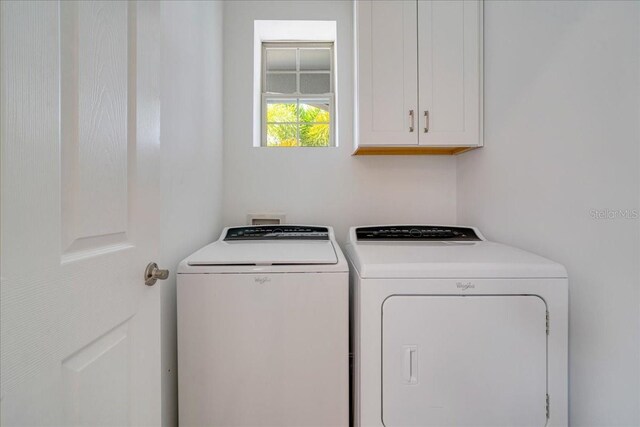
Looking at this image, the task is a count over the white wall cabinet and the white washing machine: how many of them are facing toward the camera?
2

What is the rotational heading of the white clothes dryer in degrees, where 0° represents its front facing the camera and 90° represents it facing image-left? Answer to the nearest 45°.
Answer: approximately 0°

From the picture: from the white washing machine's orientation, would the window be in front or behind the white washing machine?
behind

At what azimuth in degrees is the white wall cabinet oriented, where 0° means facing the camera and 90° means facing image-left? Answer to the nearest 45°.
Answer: approximately 0°

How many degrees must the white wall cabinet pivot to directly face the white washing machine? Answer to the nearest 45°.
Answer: approximately 45° to its right

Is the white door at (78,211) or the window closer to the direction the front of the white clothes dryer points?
the white door
